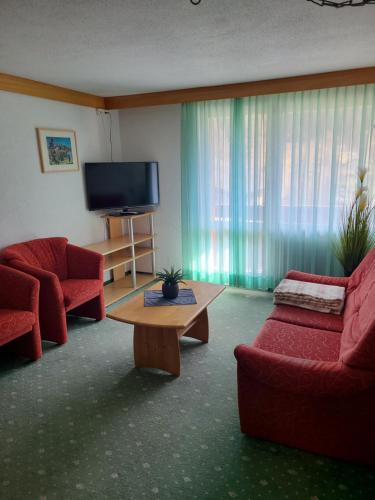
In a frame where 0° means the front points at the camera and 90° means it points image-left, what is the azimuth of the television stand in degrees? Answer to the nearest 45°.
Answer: approximately 315°

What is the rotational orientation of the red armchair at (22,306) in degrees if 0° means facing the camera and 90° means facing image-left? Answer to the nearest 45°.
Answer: approximately 315°

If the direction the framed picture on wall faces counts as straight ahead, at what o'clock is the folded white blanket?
The folded white blanket is roughly at 12 o'clock from the framed picture on wall.

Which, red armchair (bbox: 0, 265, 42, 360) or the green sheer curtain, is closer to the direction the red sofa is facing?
the red armchair

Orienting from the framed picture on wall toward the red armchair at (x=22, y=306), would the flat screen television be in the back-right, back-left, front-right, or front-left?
back-left

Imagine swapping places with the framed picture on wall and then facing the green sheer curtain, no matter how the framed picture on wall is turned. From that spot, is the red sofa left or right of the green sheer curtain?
right

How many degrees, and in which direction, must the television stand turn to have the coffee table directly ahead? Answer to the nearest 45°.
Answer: approximately 45° to its right

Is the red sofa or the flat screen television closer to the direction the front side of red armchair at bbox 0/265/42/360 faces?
the red sofa

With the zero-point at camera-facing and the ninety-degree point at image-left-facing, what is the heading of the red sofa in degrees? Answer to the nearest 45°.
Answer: approximately 90°
